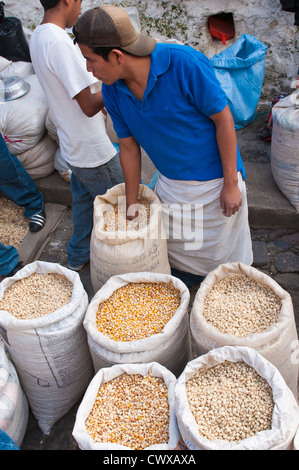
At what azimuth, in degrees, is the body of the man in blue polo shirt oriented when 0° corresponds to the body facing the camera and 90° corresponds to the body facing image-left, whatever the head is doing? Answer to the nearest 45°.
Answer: approximately 45°

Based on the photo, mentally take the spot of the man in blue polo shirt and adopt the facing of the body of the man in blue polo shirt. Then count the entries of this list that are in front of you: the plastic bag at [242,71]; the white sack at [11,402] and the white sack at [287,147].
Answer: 1

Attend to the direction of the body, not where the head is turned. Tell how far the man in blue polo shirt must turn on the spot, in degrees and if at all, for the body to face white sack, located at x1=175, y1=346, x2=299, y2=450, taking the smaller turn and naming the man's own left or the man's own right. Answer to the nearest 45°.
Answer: approximately 45° to the man's own left

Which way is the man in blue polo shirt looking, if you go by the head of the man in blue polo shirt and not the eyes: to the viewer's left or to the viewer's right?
to the viewer's left

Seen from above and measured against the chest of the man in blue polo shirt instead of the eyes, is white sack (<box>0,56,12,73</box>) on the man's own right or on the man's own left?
on the man's own right

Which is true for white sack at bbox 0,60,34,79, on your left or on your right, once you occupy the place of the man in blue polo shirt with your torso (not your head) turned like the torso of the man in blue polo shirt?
on your right

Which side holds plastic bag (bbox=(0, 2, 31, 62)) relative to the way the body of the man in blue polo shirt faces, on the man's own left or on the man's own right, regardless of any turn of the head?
on the man's own right

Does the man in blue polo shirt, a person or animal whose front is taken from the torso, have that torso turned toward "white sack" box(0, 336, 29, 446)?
yes

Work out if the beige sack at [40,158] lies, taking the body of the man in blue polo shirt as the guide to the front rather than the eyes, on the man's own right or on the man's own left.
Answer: on the man's own right
